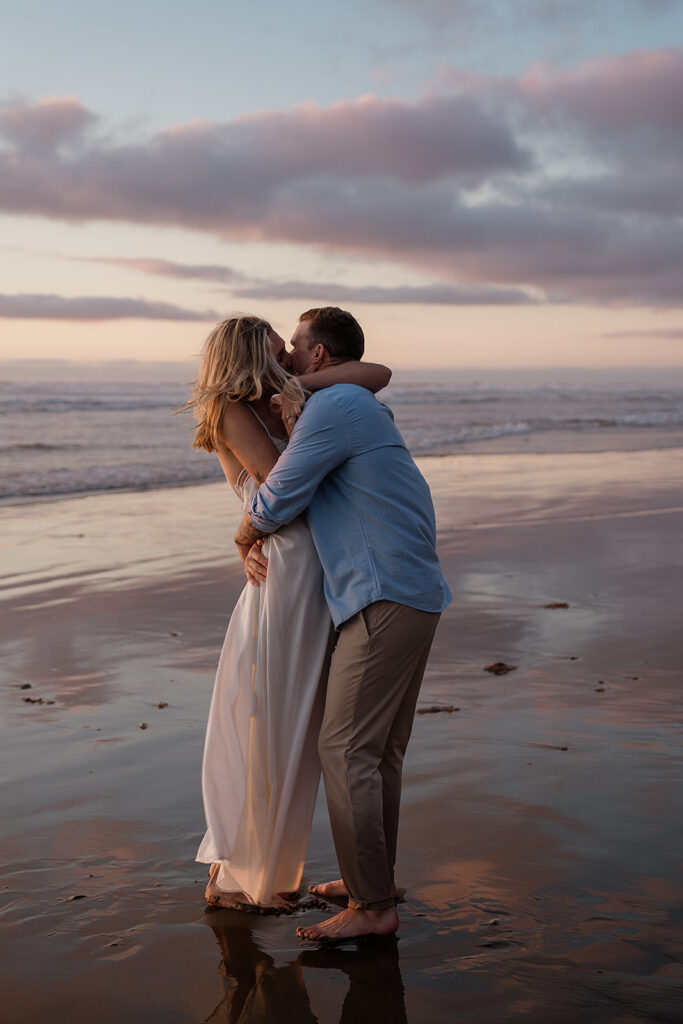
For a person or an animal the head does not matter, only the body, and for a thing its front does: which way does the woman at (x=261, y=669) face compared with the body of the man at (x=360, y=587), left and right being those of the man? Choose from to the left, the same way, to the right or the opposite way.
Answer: the opposite way

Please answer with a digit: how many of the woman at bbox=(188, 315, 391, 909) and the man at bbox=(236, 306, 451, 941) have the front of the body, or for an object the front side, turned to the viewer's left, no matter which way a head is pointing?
1

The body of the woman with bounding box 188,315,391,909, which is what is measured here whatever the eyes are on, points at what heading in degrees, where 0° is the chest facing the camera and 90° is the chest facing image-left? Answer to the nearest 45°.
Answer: approximately 270°

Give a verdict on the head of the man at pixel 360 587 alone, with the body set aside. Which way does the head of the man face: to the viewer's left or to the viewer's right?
to the viewer's left

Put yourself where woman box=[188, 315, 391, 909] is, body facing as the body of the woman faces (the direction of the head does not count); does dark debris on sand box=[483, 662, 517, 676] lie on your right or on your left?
on your left

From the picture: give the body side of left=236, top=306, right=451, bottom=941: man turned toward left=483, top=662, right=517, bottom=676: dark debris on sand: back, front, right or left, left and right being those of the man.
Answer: right

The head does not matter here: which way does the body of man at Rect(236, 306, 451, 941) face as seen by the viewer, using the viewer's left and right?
facing to the left of the viewer
